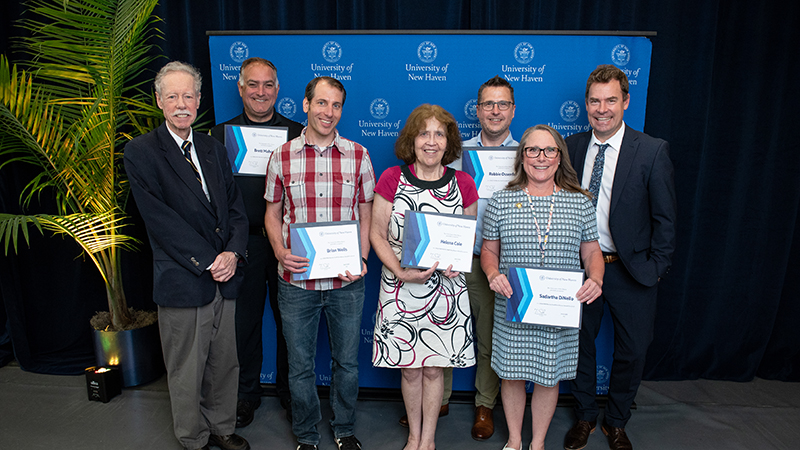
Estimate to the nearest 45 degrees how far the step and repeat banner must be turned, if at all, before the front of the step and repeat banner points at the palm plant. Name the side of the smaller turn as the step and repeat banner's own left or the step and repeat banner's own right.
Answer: approximately 90° to the step and repeat banner's own right

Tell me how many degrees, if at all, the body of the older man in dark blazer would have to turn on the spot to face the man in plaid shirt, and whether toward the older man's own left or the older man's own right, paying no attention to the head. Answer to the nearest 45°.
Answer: approximately 45° to the older man's own left

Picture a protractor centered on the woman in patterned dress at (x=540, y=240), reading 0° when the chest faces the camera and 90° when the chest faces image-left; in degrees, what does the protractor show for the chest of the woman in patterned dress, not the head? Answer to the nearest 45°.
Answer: approximately 0°

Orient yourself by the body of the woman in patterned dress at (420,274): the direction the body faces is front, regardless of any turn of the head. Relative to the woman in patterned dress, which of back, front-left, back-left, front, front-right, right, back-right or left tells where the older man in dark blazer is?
right

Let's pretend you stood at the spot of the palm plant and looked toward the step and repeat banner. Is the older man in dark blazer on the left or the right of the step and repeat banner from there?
right

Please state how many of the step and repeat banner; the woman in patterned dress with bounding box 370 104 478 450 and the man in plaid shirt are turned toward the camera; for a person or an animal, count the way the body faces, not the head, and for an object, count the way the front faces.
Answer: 3

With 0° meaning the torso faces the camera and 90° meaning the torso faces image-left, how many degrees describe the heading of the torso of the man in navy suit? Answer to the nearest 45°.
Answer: approximately 45°

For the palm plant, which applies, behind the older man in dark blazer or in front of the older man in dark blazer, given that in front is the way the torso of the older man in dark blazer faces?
behind

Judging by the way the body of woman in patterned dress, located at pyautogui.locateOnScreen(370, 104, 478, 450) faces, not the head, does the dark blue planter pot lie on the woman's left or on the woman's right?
on the woman's right

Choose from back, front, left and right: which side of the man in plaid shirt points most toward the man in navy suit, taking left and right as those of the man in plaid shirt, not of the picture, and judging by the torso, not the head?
left
